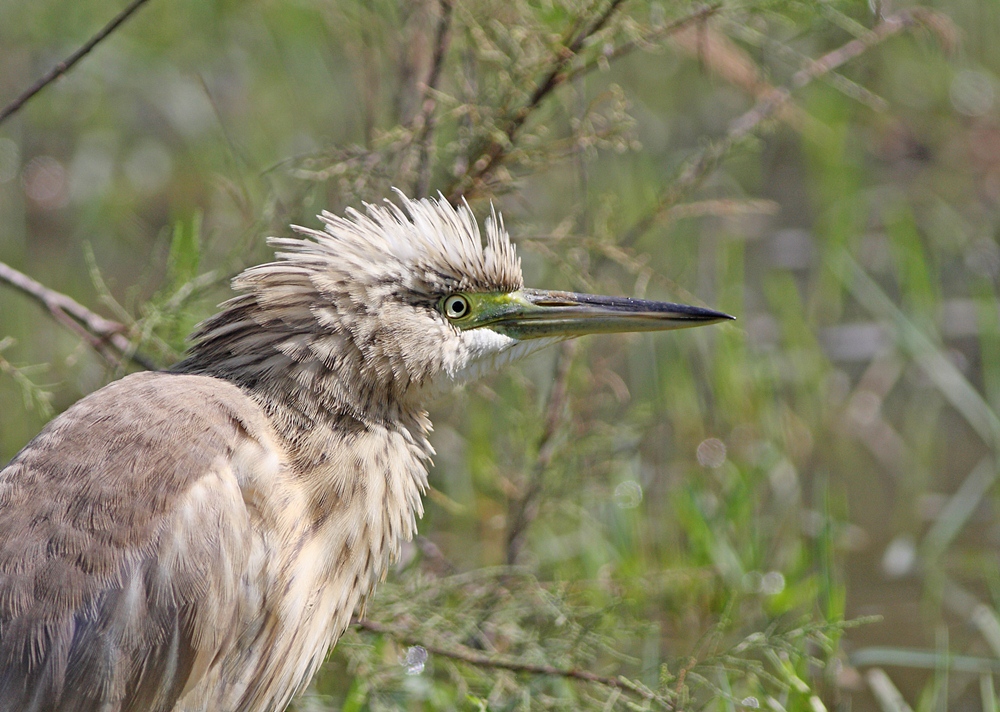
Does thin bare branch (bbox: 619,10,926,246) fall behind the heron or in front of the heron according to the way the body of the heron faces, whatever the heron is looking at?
in front

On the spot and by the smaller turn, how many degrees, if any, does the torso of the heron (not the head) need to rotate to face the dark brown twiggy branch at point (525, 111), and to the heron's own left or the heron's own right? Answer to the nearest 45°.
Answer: approximately 45° to the heron's own left

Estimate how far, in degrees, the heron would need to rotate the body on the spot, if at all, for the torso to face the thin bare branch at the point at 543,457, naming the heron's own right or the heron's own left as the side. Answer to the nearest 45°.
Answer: approximately 45° to the heron's own left

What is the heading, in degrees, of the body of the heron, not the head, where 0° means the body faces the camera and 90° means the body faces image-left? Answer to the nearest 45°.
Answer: approximately 270°

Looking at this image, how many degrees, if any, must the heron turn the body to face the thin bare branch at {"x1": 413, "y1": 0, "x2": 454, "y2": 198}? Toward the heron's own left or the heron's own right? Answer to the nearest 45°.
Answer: approximately 45° to the heron's own left
